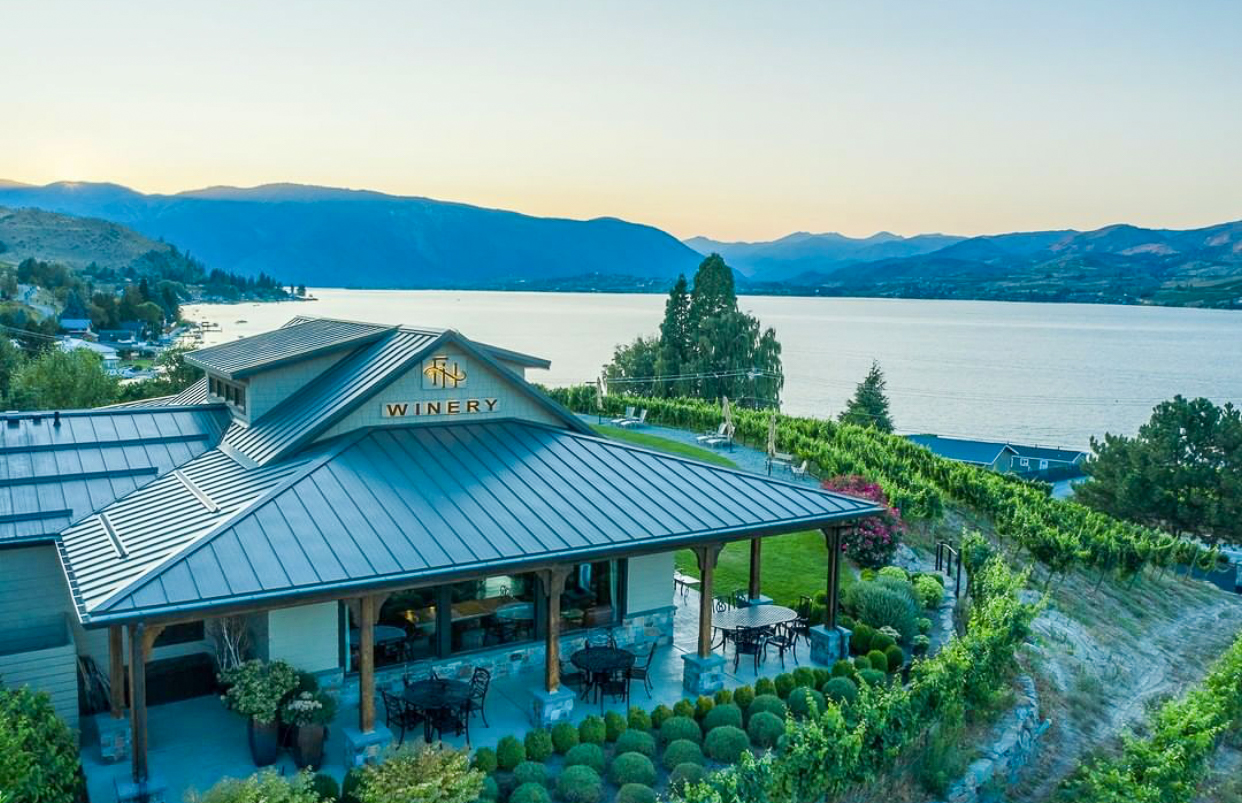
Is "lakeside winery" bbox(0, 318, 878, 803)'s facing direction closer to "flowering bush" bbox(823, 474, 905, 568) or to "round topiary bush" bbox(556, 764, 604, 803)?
the round topiary bush

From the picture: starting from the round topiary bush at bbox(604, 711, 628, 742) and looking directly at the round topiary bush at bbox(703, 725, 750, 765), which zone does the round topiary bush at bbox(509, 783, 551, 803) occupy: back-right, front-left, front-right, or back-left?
back-right

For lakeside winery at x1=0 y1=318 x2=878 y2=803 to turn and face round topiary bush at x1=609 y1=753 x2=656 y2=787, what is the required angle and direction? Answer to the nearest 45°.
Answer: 0° — it already faces it

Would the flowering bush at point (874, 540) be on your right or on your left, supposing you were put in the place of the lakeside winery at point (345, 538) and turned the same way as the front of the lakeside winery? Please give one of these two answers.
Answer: on your left

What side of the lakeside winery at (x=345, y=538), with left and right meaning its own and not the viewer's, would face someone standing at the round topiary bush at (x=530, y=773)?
front

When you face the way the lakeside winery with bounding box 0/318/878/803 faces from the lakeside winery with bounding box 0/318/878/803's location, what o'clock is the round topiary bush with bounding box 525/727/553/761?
The round topiary bush is roughly at 12 o'clock from the lakeside winery.

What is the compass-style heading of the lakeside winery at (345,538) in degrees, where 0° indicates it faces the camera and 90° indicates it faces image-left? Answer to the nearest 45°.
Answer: approximately 315°

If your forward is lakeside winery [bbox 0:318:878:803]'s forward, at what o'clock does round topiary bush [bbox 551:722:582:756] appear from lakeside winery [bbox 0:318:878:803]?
The round topiary bush is roughly at 12 o'clock from the lakeside winery.

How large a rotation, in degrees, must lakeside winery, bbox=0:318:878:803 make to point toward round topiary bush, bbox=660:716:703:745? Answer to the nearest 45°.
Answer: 0° — it already faces it

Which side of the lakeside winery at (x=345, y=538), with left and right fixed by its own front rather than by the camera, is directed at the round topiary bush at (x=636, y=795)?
front

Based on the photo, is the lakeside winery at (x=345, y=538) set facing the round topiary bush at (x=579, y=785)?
yes

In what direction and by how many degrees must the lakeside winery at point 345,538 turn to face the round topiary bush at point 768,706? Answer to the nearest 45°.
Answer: approximately 45° to its left

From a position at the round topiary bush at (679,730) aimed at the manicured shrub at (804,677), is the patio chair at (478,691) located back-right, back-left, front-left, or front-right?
back-left
